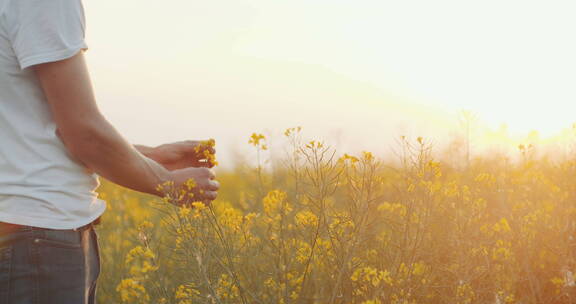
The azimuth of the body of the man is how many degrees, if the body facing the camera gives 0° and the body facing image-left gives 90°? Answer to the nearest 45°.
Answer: approximately 225°
